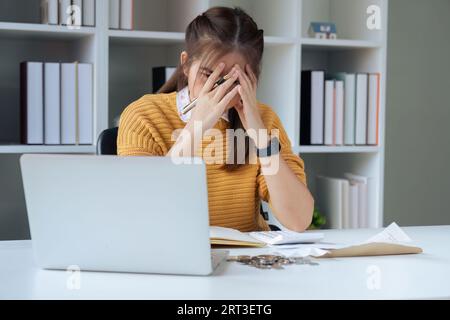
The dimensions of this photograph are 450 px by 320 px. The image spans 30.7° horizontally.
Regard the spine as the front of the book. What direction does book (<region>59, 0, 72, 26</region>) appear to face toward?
toward the camera

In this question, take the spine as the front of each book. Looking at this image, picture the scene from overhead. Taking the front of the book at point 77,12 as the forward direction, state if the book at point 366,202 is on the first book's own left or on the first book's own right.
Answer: on the first book's own left

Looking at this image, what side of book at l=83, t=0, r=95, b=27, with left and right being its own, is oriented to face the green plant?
left

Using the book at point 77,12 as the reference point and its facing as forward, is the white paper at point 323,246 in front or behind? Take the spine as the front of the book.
in front

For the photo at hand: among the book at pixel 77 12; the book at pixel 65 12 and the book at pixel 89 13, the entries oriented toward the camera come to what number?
3

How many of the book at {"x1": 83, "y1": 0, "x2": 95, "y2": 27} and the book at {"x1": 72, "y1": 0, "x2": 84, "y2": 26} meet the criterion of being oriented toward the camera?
2

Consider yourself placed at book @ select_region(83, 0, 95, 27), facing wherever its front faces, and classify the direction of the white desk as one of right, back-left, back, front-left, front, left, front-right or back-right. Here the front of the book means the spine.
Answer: front

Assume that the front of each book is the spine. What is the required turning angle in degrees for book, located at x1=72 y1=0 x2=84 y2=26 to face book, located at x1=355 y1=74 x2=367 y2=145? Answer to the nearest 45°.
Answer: approximately 90° to its left

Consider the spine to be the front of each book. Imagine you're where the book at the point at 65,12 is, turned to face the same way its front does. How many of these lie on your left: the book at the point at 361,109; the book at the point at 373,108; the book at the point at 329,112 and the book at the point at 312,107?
4

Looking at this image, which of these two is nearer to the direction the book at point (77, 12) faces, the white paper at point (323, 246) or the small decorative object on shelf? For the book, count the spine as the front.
the white paper

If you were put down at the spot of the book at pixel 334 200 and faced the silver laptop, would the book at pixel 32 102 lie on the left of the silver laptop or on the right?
right

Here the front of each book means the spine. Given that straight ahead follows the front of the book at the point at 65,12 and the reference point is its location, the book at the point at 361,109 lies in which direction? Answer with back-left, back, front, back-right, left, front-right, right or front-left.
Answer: left

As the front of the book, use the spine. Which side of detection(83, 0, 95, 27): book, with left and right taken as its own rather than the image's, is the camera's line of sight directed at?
front

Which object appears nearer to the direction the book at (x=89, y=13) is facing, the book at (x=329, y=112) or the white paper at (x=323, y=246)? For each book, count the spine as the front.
the white paper

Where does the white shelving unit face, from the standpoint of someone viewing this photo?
facing the viewer
